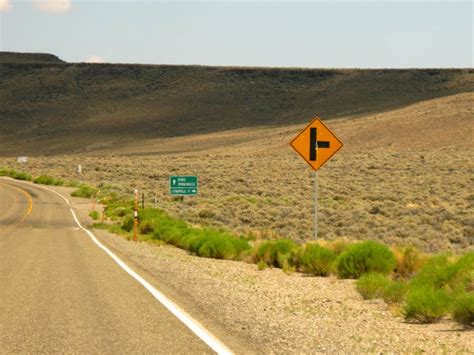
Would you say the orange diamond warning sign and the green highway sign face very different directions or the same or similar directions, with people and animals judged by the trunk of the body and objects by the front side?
same or similar directions

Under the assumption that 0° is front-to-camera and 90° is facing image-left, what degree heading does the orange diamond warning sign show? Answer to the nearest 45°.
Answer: approximately 0°

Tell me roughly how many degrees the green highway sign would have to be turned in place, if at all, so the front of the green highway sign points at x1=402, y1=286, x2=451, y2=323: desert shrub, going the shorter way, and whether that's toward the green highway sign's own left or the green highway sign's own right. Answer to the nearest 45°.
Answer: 0° — it already faces it

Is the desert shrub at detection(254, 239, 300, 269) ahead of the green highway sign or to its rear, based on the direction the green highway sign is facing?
ahead

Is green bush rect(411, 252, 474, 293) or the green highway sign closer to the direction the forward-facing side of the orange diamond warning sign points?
the green bush

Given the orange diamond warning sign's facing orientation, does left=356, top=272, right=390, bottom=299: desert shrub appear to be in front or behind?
in front

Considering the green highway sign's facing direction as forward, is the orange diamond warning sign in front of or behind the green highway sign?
in front

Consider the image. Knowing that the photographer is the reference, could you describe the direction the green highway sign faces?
facing the viewer

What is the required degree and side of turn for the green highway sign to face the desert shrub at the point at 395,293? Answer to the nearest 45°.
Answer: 0° — it already faces it

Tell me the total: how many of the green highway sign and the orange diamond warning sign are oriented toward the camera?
2
